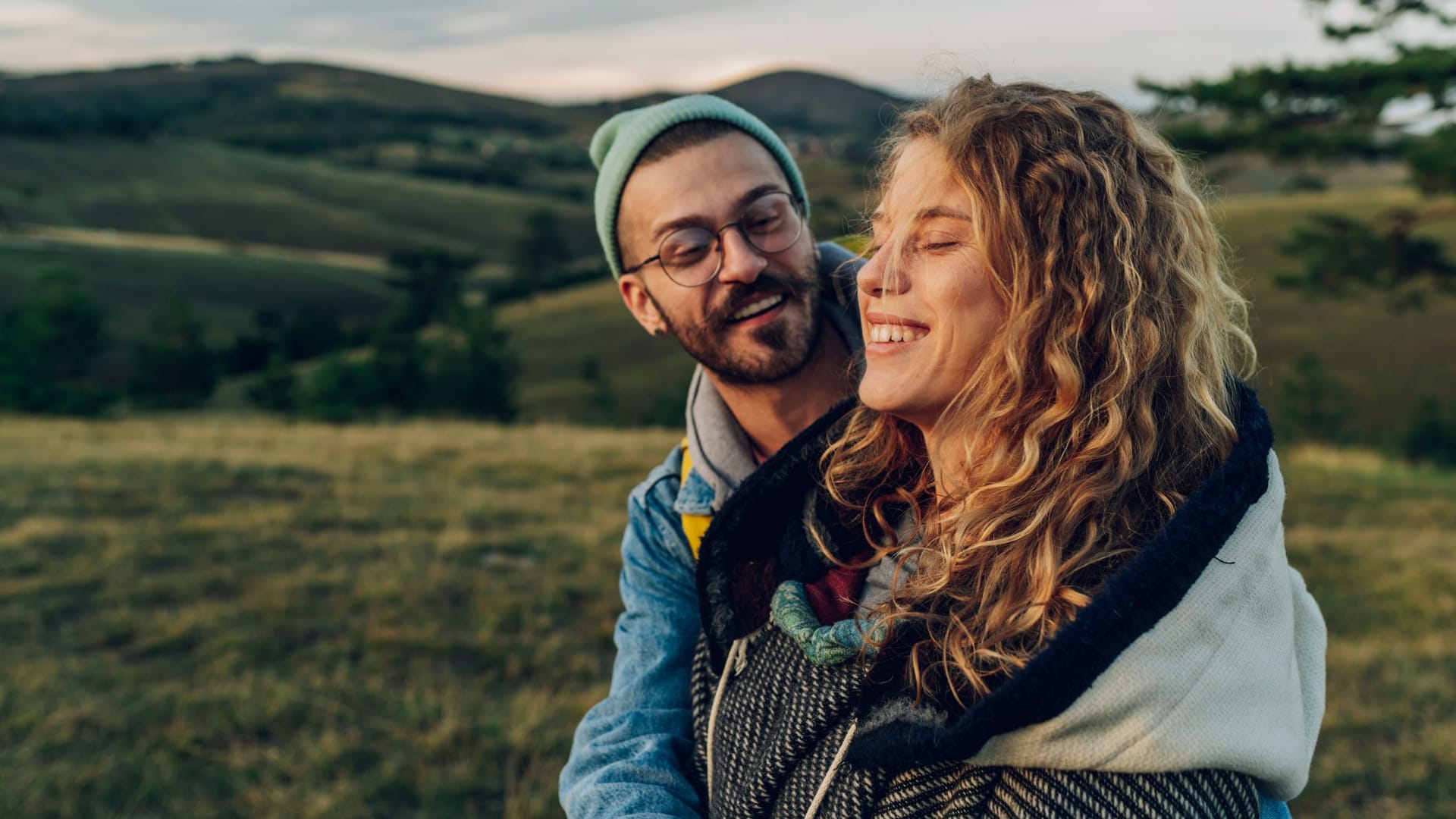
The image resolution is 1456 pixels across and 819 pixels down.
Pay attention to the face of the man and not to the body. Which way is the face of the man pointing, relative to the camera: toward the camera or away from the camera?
toward the camera

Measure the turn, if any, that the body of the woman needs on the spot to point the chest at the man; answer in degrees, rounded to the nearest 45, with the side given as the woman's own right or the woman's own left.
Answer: approximately 90° to the woman's own right

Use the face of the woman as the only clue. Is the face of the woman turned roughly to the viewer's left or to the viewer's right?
to the viewer's left

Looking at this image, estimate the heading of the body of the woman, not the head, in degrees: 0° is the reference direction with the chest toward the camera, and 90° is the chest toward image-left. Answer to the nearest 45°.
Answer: approximately 45°
